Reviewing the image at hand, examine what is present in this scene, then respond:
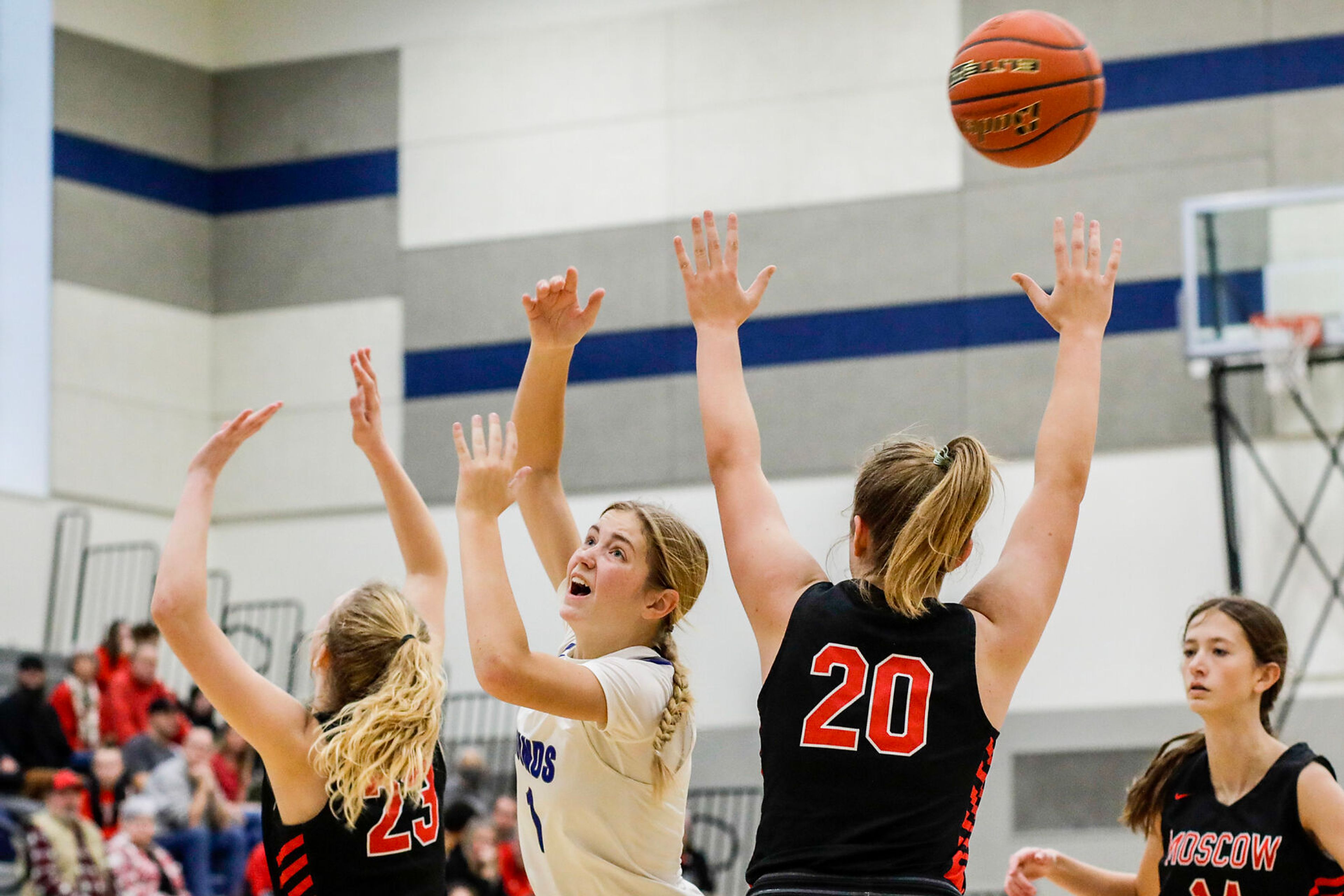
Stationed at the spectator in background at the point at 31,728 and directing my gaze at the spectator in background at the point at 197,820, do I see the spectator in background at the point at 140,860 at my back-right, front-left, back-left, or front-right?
front-right

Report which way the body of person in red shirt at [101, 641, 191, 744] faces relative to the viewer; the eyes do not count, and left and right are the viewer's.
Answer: facing the viewer and to the right of the viewer

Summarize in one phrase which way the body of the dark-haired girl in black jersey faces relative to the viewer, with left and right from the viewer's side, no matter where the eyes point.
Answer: facing the viewer and to the left of the viewer

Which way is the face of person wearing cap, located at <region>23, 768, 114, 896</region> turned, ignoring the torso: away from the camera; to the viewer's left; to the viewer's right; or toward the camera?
toward the camera

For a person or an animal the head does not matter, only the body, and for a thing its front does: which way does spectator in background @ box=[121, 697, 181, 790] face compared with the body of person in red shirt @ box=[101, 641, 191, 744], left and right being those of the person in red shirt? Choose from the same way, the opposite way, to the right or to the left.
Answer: the same way

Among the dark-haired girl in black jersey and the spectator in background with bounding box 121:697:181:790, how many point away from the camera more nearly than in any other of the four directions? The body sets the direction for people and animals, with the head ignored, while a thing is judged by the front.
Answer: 0

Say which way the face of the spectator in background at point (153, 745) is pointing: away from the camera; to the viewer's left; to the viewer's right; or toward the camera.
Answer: toward the camera

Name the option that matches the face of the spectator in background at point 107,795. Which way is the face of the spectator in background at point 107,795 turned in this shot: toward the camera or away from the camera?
toward the camera

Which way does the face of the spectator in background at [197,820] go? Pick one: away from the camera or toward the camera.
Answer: toward the camera

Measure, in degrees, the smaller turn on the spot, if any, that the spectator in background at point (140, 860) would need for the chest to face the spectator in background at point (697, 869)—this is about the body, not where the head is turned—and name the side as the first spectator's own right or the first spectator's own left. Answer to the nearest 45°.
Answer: approximately 45° to the first spectator's own left

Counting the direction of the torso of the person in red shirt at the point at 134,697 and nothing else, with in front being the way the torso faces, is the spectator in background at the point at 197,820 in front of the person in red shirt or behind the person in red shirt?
in front

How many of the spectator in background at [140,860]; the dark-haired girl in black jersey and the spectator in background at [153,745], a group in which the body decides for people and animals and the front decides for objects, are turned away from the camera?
0

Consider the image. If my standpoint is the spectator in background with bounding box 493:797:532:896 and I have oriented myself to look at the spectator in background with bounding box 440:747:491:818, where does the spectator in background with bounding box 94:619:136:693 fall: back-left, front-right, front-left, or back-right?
front-left

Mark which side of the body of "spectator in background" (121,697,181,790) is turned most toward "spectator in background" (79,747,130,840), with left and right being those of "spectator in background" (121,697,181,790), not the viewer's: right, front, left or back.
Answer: right
